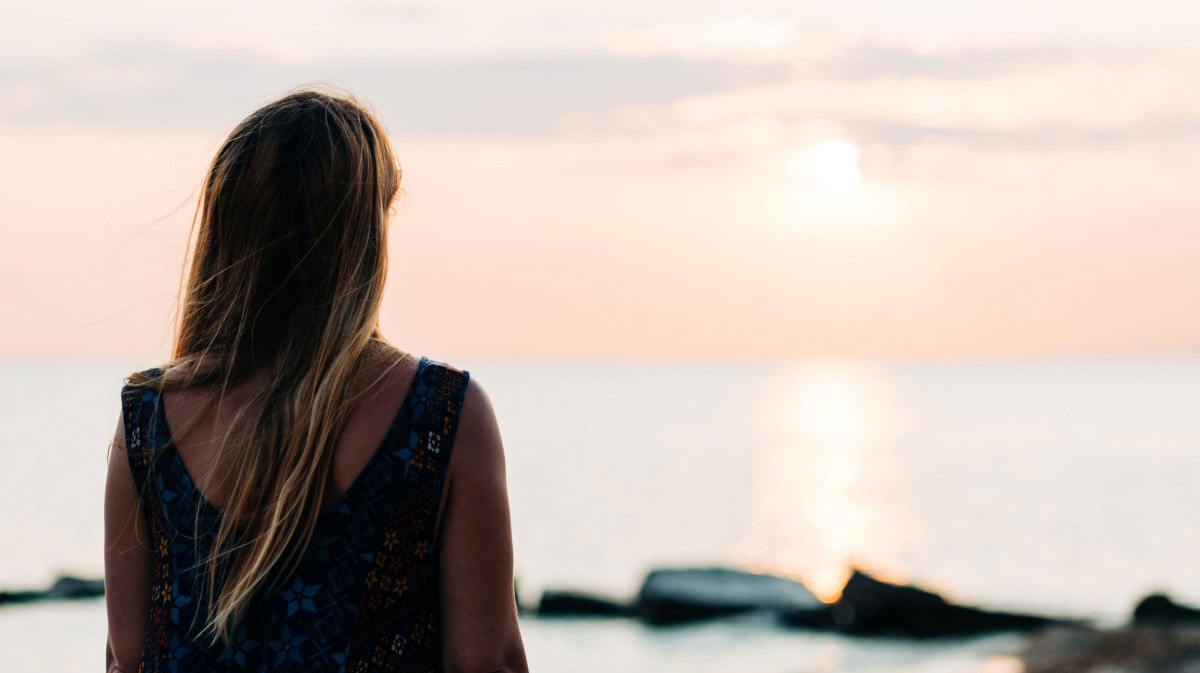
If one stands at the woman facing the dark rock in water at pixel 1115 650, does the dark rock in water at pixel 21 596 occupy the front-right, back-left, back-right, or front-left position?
front-left

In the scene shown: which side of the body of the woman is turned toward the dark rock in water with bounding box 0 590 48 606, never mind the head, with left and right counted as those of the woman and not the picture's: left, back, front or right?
front

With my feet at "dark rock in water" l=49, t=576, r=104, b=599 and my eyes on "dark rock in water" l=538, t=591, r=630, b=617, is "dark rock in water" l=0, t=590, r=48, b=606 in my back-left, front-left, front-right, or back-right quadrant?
back-right

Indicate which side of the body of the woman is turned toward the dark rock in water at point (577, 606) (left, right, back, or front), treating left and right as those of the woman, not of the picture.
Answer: front

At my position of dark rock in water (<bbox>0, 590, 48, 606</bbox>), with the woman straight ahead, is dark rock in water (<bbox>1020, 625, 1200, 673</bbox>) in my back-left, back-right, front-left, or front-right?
front-left

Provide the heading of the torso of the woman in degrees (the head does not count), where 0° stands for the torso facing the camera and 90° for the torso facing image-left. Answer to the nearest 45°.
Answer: approximately 180°

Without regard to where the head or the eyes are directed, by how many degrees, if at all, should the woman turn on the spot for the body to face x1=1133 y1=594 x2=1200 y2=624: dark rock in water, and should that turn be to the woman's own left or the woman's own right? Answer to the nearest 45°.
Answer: approximately 45° to the woman's own right

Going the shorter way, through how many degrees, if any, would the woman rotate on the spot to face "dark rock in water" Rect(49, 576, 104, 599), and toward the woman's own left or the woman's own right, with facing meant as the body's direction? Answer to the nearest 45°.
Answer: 0° — they already face it

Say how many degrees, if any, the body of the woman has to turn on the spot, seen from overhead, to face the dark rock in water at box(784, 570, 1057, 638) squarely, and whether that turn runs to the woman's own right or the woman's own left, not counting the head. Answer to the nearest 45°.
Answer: approximately 45° to the woman's own right

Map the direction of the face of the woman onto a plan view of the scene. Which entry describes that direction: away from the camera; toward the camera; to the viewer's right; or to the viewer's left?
away from the camera
